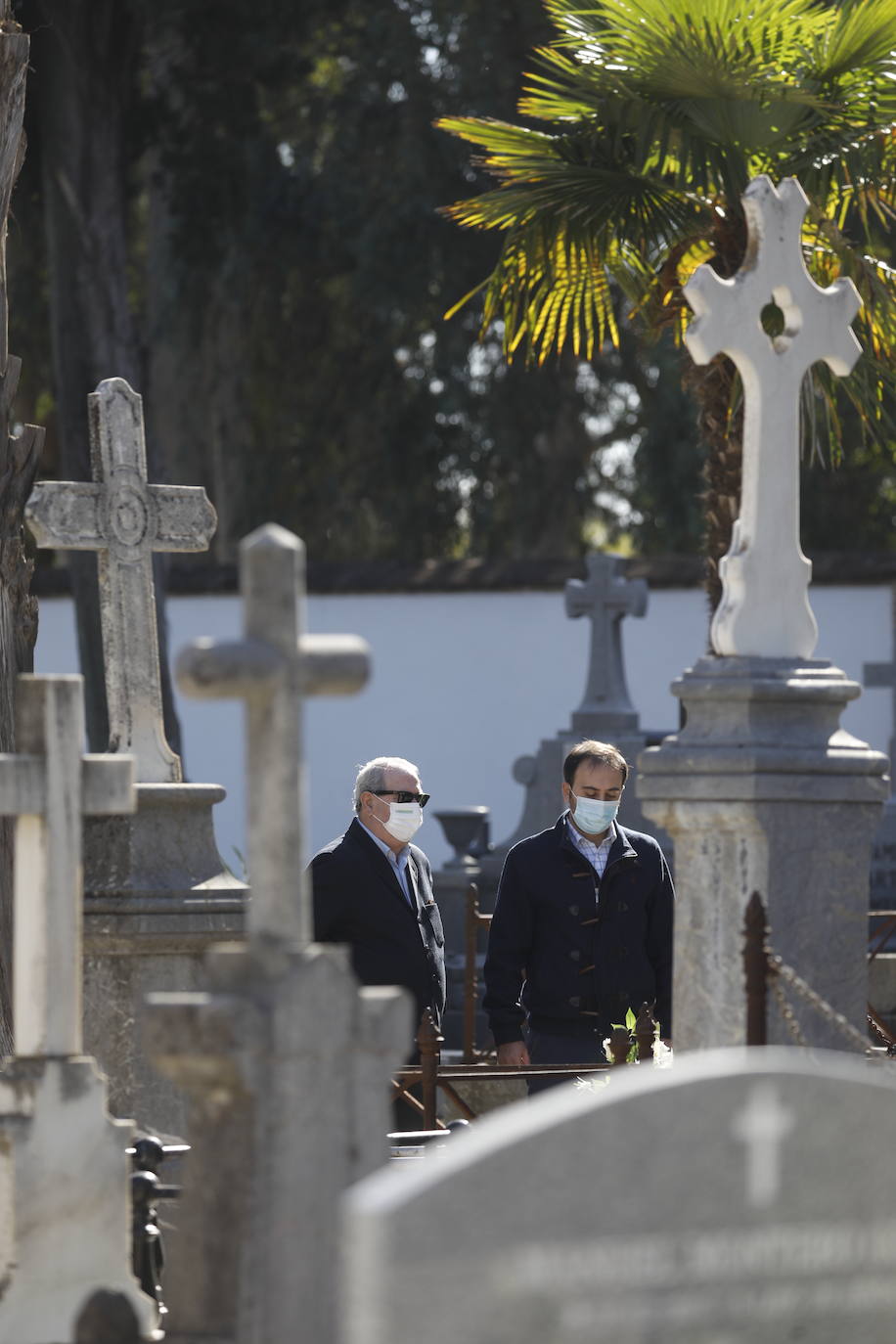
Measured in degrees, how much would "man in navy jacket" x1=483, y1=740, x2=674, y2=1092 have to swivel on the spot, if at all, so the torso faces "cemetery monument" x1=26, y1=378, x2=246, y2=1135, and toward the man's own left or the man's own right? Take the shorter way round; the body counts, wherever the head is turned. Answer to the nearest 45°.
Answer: approximately 90° to the man's own right

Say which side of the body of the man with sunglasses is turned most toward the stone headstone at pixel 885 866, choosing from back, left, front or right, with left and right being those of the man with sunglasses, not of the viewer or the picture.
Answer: left

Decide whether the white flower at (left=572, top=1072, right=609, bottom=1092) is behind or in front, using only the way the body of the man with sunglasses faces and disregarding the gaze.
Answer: in front

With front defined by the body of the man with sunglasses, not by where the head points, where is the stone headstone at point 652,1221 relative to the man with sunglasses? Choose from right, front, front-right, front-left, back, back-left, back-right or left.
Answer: front-right

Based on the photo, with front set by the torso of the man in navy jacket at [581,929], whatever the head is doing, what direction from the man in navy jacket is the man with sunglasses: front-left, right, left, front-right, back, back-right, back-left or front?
right

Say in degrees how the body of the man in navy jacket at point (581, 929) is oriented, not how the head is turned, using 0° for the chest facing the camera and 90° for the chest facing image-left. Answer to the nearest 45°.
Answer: approximately 0°

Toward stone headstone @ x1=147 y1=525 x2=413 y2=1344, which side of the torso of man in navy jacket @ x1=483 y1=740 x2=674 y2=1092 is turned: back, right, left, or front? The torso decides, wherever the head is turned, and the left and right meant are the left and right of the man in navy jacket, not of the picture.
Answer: front

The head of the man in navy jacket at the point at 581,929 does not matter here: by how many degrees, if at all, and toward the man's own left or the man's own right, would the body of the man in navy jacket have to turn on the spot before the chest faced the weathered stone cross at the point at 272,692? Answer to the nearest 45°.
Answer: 0° — they already face it

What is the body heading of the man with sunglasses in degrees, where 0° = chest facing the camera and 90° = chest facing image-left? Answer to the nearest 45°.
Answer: approximately 315°

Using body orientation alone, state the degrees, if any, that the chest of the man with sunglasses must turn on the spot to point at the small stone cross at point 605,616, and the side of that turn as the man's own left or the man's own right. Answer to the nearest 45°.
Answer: approximately 135° to the man's own left

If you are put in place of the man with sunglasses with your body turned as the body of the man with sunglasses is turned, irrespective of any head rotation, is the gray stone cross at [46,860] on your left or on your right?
on your right

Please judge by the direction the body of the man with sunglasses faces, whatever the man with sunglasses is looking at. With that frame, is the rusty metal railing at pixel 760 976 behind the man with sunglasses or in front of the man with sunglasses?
in front

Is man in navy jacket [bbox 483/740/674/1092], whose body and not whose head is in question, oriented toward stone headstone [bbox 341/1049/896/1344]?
yes

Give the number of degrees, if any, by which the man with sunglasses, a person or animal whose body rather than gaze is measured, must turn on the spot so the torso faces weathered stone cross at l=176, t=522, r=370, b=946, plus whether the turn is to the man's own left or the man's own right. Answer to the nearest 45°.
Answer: approximately 45° to the man's own right
